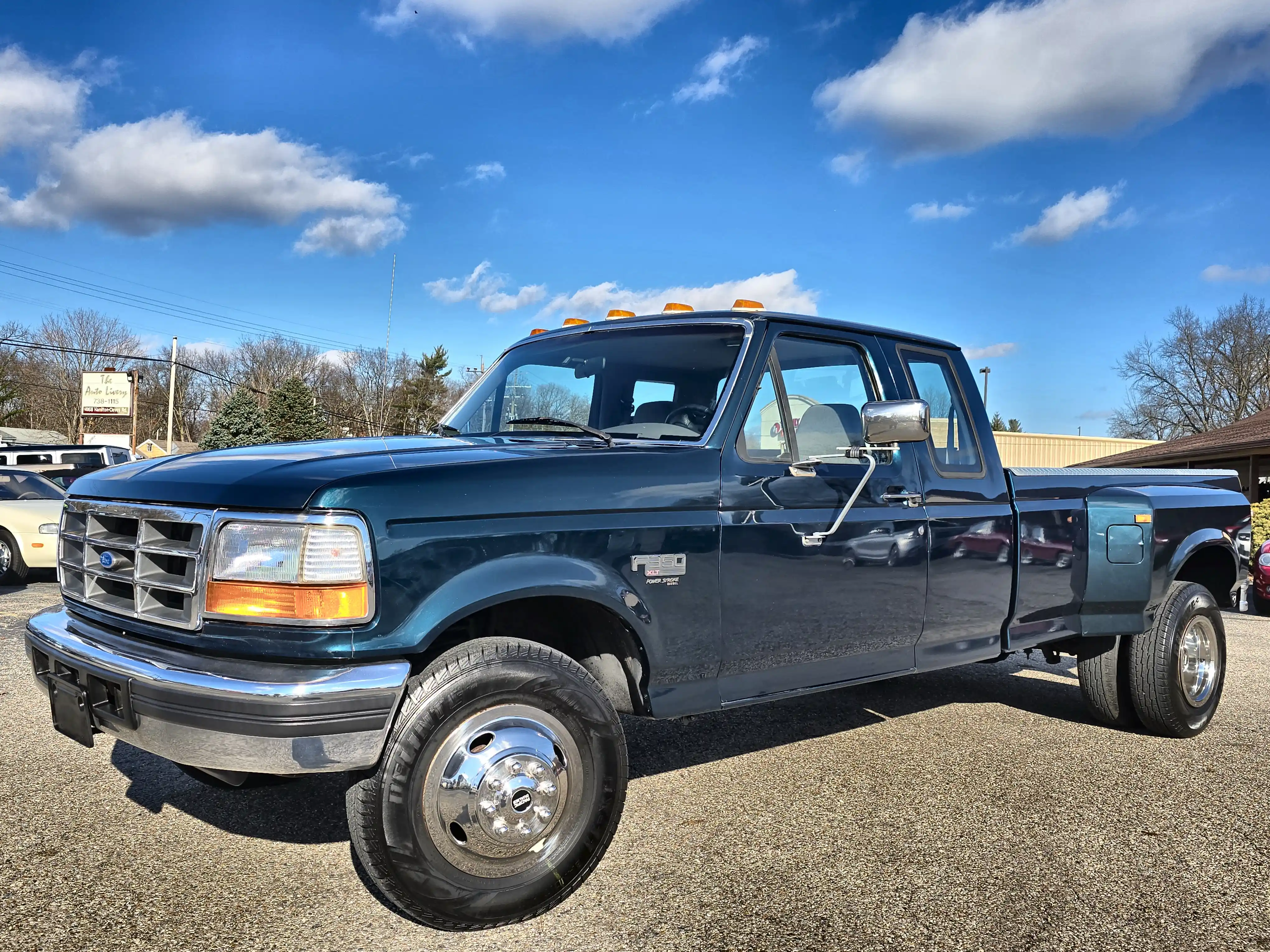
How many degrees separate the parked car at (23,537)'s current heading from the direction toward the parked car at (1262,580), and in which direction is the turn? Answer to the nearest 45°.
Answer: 0° — it already faces it

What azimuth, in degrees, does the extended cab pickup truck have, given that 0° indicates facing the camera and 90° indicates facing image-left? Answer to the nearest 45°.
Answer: approximately 45°

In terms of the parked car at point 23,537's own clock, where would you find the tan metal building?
The tan metal building is roughly at 10 o'clock from the parked car.

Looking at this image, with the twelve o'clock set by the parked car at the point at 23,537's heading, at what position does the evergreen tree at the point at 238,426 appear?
The evergreen tree is roughly at 8 o'clock from the parked car.

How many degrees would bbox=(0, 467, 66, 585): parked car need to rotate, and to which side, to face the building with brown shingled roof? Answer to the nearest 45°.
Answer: approximately 45° to its left

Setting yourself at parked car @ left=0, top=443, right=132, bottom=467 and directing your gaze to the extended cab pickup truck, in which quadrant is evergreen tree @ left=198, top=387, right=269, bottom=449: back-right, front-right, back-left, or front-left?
back-left

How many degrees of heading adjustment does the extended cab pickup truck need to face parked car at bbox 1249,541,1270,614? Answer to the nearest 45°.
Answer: approximately 180°

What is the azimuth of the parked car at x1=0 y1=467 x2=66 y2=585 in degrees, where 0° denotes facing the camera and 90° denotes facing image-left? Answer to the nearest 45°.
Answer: approximately 315°

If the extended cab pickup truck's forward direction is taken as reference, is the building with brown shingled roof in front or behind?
behind
